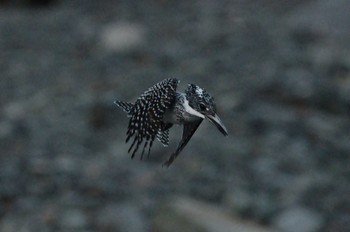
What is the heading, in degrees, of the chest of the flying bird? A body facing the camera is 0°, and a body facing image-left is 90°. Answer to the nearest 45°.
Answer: approximately 315°

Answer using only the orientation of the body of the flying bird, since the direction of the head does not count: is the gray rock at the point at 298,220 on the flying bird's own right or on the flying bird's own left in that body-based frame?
on the flying bird's own left

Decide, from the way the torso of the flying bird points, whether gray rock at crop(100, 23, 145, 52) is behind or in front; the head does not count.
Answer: behind

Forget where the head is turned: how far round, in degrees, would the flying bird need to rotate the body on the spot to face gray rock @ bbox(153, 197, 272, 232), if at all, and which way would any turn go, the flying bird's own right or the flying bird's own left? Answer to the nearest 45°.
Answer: approximately 135° to the flying bird's own left

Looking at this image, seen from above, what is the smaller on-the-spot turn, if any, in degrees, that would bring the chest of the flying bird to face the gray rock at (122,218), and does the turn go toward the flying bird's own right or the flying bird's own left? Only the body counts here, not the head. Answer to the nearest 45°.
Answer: approximately 135° to the flying bird's own left

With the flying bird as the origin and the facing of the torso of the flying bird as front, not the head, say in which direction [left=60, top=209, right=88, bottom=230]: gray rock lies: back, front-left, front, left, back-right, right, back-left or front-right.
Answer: back-left
